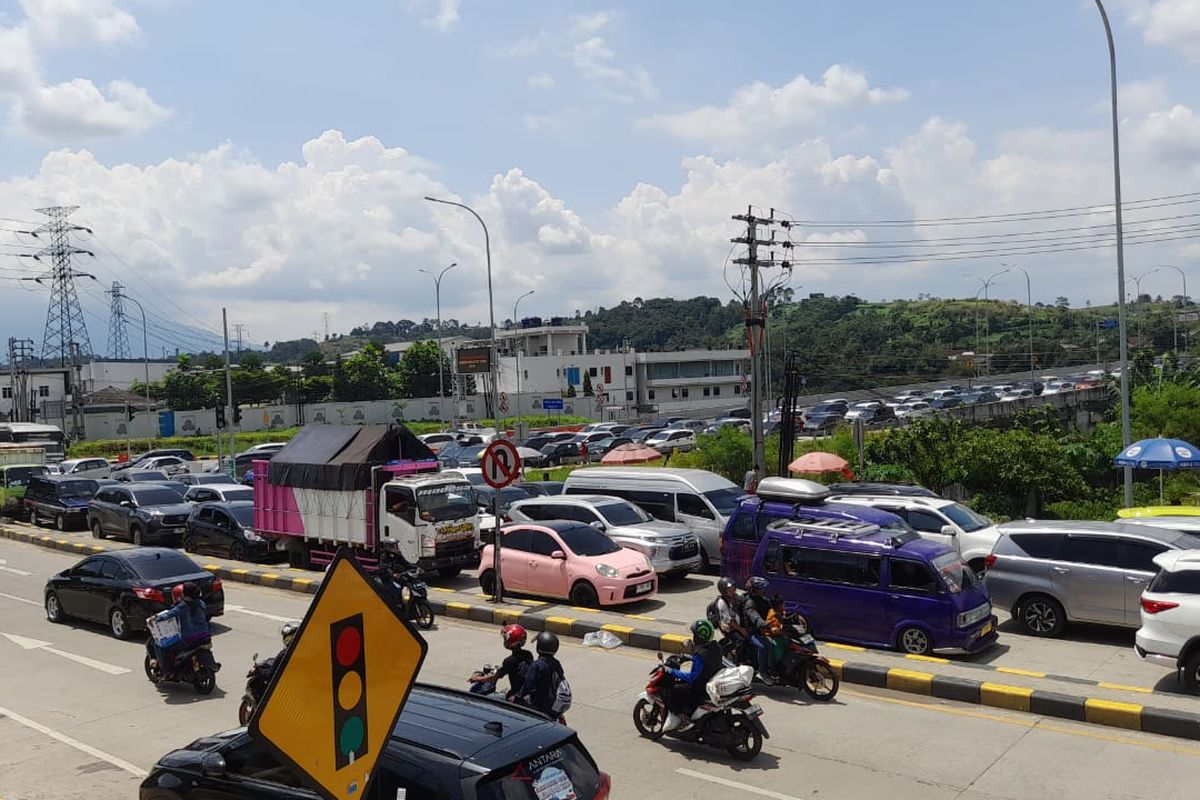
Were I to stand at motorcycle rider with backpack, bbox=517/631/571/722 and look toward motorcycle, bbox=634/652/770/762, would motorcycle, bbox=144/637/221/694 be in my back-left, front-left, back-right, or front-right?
back-left

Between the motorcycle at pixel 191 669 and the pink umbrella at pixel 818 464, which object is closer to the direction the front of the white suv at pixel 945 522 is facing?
the motorcycle

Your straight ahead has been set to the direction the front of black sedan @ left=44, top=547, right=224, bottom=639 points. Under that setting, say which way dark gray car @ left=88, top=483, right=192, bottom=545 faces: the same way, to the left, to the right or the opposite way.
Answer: the opposite way

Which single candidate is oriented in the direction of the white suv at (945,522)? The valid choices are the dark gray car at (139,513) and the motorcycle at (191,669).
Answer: the dark gray car

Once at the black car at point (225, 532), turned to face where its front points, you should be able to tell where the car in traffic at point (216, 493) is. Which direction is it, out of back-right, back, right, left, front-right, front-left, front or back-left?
back-left

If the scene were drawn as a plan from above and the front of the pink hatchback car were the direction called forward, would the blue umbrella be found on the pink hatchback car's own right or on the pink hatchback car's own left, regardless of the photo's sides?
on the pink hatchback car's own left

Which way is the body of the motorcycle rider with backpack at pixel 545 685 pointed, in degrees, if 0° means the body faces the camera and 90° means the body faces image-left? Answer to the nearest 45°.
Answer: approximately 135°

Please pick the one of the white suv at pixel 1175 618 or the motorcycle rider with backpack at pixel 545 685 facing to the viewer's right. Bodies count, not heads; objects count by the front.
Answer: the white suv

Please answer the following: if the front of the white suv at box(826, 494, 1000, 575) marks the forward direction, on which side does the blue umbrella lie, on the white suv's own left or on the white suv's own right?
on the white suv's own left

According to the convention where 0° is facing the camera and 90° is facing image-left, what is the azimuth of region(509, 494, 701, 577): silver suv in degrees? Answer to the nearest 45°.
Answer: approximately 315°

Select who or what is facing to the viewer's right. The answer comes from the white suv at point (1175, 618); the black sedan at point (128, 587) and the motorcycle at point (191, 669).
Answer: the white suv

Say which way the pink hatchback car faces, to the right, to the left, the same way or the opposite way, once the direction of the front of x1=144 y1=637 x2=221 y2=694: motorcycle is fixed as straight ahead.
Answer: the opposite way

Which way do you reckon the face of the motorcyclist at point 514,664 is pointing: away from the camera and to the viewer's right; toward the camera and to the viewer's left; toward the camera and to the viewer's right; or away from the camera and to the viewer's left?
away from the camera and to the viewer's left

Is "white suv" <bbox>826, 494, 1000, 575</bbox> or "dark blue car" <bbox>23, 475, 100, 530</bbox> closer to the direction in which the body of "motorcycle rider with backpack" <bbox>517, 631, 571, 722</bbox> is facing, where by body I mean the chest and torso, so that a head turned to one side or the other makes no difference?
the dark blue car
